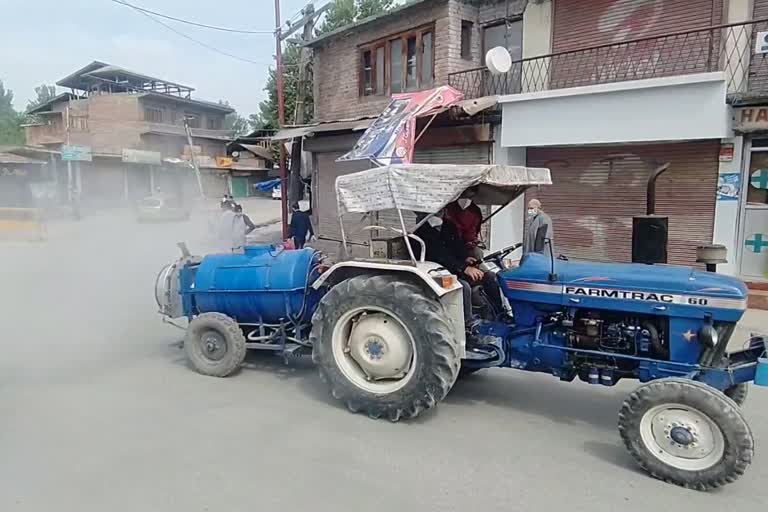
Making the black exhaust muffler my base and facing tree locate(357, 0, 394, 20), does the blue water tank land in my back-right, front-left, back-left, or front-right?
front-left

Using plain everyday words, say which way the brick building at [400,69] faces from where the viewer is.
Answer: facing the viewer and to the left of the viewer

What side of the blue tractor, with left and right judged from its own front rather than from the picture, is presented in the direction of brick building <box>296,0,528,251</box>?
left

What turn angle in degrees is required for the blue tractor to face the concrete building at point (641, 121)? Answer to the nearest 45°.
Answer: approximately 90° to its left

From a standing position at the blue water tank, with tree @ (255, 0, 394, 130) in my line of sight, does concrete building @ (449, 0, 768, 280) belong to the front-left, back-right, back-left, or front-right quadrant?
front-right

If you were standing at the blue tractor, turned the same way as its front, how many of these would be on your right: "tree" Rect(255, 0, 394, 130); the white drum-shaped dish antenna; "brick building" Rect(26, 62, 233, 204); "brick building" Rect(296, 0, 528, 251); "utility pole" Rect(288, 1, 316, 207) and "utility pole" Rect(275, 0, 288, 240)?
0

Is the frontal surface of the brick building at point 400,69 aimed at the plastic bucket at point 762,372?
no

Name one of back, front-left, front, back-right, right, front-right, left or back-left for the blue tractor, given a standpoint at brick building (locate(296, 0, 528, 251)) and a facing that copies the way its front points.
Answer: front-left

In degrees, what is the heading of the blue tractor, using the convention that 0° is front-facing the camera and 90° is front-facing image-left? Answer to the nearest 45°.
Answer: approximately 270°

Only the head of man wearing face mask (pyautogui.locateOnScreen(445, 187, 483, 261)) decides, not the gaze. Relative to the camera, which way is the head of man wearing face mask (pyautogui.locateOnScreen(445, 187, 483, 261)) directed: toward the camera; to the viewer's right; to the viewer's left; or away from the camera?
toward the camera

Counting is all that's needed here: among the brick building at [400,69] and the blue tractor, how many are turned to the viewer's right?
1

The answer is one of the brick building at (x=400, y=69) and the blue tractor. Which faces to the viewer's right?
the blue tractor

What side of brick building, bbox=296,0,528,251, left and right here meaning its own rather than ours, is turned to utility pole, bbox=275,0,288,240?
right

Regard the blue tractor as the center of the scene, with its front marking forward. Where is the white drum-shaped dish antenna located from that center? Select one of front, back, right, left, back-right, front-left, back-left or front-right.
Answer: left
